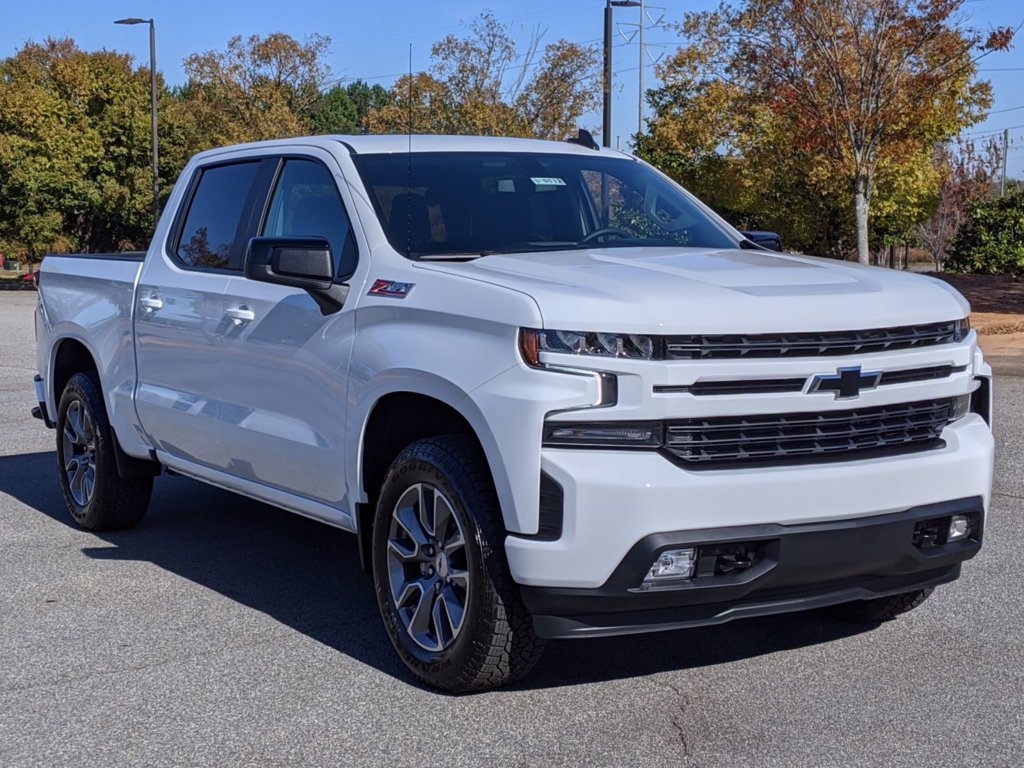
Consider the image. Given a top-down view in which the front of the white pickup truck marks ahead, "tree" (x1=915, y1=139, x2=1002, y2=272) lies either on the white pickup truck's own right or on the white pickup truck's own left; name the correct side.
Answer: on the white pickup truck's own left

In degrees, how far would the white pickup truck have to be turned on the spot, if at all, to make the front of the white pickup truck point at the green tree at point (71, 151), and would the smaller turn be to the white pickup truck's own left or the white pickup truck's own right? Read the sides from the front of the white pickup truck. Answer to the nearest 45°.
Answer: approximately 135° to the white pickup truck's own left

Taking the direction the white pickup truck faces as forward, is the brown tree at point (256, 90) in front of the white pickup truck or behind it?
behind

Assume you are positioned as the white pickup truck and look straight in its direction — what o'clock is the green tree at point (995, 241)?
The green tree is roughly at 8 o'clock from the white pickup truck.

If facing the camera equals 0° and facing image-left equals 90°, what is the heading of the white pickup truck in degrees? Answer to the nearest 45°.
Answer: approximately 315°

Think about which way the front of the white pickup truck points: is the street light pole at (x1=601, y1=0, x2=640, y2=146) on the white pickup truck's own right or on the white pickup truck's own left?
on the white pickup truck's own left
